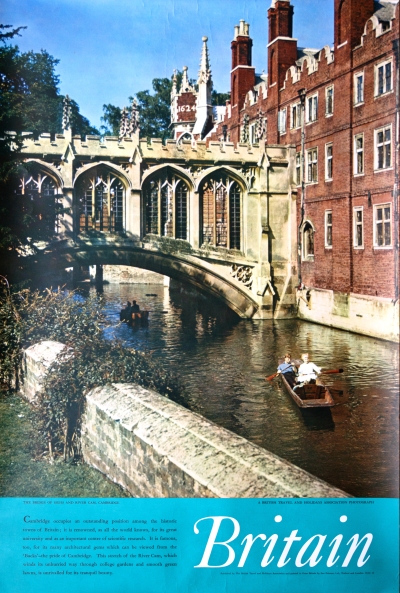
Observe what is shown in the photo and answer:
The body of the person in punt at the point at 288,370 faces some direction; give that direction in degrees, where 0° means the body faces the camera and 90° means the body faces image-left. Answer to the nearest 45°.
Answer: approximately 0°

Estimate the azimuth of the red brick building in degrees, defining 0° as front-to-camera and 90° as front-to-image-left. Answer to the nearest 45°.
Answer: approximately 45°

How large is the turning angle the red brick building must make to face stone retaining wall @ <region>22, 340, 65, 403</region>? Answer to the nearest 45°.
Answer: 0° — it already faces it

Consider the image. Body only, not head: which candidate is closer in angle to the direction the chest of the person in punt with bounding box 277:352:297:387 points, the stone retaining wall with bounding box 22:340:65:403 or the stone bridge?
the stone retaining wall
